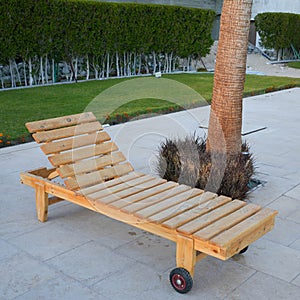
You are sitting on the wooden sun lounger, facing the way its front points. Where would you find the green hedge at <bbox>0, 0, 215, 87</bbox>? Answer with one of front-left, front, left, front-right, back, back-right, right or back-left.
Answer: back-left

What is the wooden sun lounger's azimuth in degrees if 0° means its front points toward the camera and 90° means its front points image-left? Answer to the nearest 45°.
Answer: approximately 315°

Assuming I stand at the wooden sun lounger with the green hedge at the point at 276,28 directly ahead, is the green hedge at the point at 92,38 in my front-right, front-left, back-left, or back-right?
front-left

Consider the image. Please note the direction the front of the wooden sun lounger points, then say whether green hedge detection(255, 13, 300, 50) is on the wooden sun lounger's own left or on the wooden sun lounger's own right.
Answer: on the wooden sun lounger's own left

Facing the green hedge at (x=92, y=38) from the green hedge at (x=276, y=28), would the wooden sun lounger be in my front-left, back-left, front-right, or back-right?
front-left
